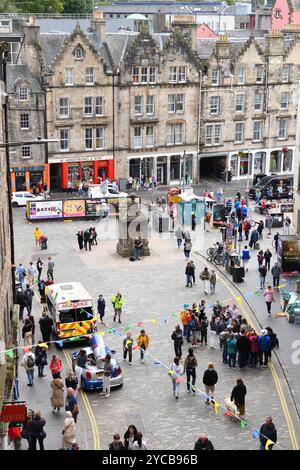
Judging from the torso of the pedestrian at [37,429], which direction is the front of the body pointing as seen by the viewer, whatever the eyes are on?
away from the camera

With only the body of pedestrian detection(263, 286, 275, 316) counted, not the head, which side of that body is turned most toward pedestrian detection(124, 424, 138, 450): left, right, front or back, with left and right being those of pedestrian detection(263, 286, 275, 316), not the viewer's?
front

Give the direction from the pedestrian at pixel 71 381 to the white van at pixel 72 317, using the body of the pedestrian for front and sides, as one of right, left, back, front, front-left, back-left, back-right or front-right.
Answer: front

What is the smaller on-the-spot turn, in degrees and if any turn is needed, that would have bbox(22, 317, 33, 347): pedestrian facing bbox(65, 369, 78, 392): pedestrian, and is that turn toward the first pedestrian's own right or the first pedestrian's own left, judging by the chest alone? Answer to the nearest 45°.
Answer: approximately 180°

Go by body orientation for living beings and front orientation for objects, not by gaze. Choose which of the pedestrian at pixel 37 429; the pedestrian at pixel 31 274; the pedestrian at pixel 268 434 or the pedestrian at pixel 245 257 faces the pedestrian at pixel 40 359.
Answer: the pedestrian at pixel 37 429

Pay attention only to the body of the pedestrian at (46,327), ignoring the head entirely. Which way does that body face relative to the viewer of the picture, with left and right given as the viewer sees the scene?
facing away from the viewer

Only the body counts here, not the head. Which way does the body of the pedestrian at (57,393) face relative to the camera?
away from the camera

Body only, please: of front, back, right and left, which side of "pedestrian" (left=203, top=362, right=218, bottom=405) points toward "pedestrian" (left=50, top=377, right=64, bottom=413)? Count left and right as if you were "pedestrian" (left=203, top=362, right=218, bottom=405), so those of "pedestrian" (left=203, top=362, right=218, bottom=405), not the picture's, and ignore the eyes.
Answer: left

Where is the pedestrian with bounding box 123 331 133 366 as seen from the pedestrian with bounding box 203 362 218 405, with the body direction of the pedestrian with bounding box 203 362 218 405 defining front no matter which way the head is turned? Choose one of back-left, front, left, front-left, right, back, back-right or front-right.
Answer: front-left

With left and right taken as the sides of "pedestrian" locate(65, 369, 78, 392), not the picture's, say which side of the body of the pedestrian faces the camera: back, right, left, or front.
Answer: back
